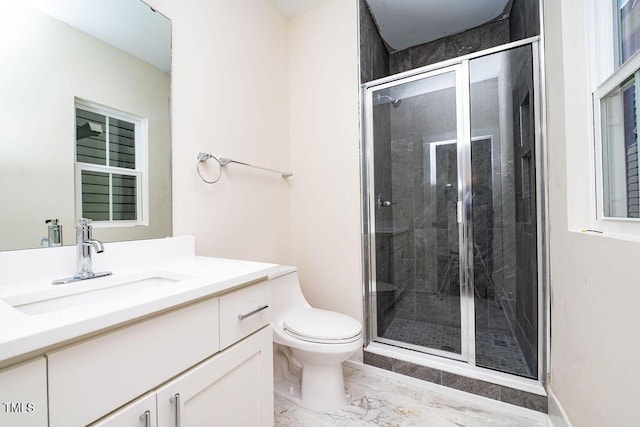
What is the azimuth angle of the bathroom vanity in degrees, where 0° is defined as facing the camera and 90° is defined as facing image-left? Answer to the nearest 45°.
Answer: approximately 315°

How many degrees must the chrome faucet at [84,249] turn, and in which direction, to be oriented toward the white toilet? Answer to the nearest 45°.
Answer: approximately 45° to its left

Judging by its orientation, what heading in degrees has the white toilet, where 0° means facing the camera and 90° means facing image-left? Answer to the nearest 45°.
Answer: approximately 315°

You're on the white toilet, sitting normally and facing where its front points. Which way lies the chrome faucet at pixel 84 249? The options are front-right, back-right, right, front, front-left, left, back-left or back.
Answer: right
